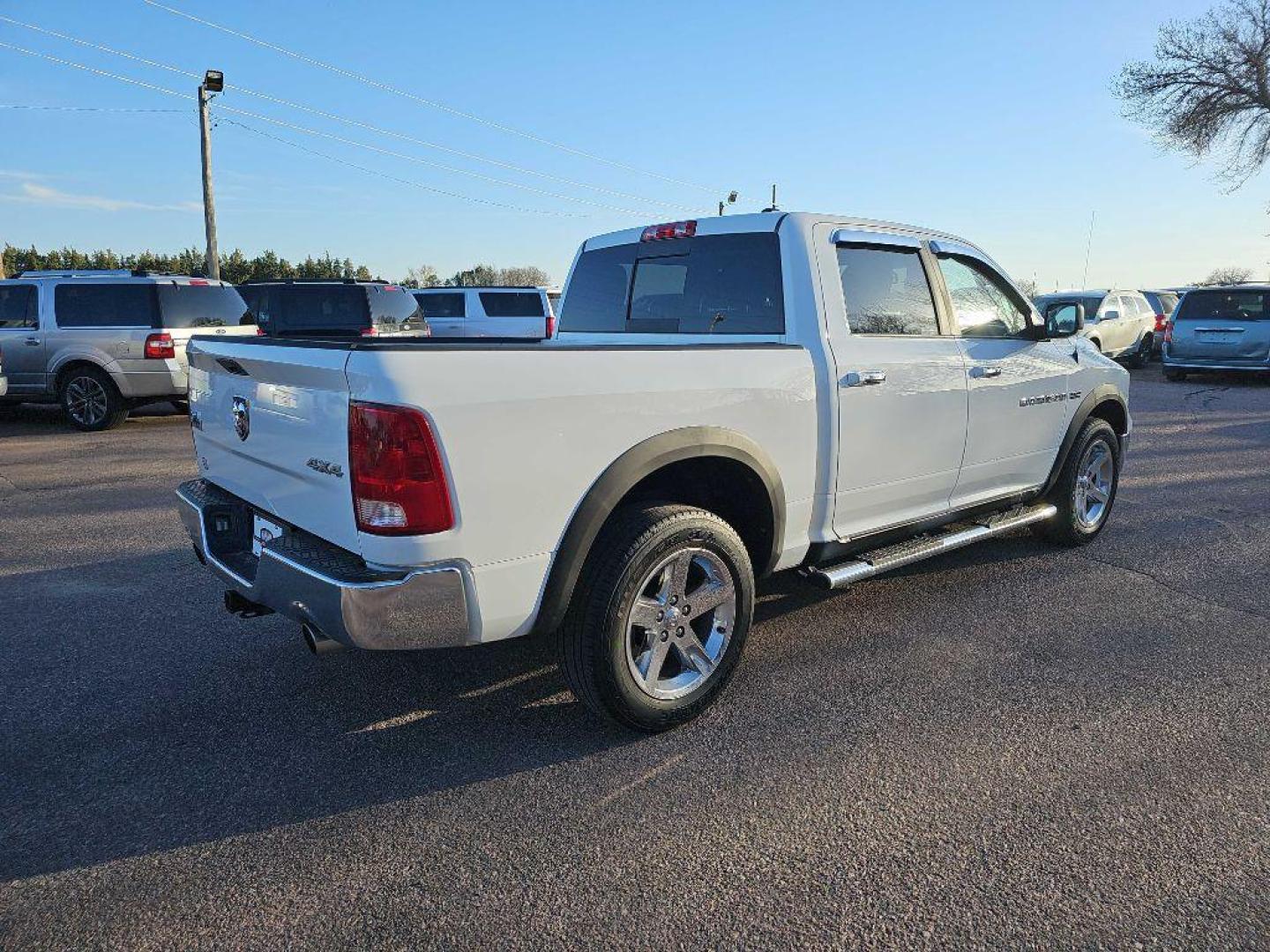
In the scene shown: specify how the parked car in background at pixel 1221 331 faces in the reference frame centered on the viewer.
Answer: facing away from the viewer

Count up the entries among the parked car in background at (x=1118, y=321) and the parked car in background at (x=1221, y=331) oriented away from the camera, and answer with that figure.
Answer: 1

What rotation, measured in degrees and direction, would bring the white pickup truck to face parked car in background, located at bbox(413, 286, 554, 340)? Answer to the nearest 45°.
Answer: approximately 45° to its left

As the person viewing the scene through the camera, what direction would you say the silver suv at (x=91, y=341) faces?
facing away from the viewer and to the left of the viewer

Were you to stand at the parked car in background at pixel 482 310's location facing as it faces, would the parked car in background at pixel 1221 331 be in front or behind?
behind

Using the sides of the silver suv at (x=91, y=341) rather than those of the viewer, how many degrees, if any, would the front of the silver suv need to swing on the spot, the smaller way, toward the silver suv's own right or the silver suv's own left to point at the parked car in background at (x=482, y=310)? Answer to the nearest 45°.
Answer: approximately 90° to the silver suv's own right

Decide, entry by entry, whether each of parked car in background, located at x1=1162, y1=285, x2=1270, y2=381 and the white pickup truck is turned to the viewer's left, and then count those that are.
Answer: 0

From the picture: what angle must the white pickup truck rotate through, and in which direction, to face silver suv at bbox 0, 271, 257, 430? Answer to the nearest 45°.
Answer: approximately 90° to its left
